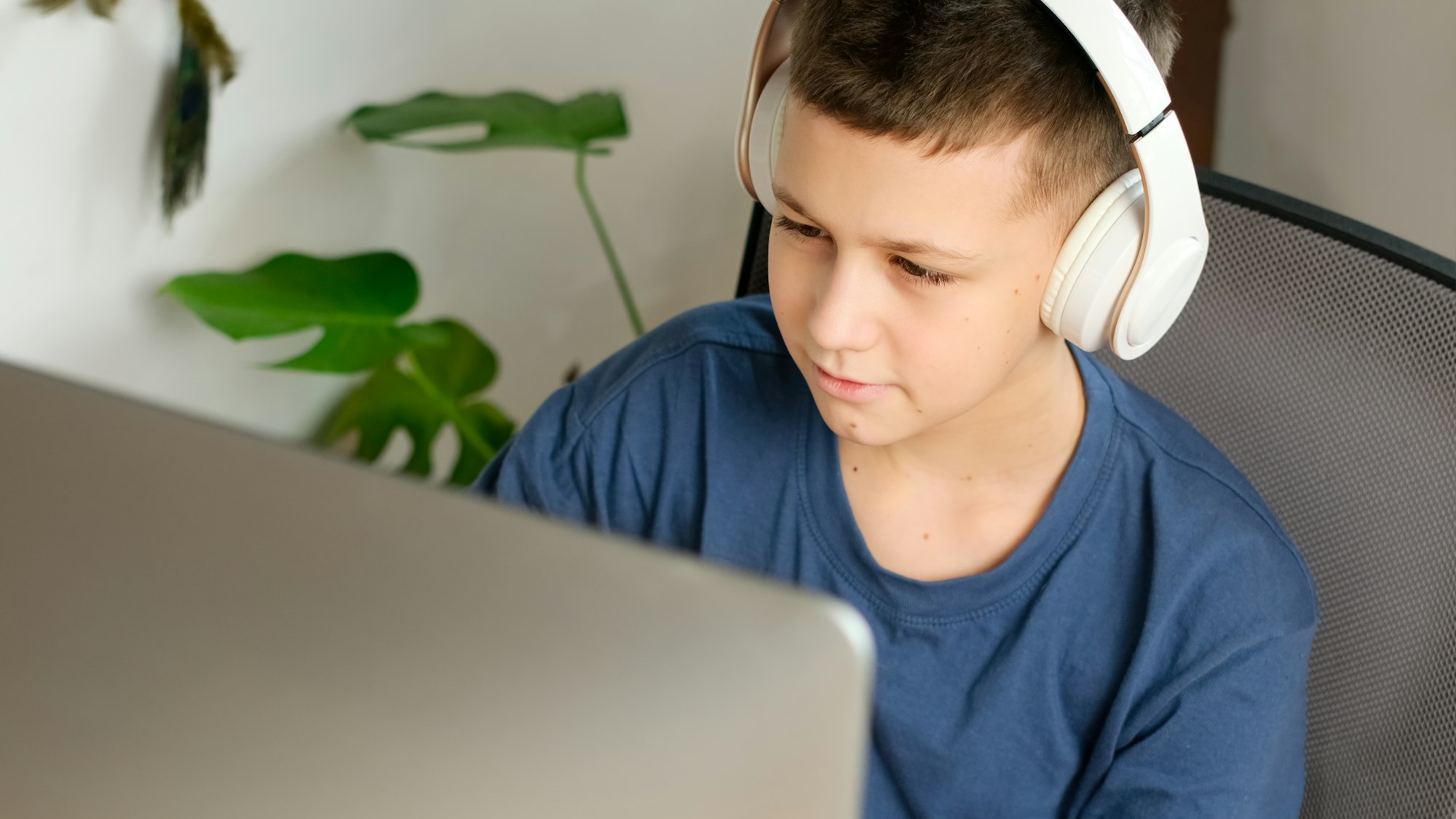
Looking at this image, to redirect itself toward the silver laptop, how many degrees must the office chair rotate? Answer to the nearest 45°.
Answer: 0° — it already faces it

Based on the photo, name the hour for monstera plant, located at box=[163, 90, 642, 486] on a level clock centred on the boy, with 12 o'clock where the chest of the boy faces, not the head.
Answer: The monstera plant is roughly at 3 o'clock from the boy.

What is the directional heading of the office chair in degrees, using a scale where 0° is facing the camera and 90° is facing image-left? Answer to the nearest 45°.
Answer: approximately 45°

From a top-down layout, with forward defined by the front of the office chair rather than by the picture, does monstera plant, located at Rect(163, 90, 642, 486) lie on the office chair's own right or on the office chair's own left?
on the office chair's own right

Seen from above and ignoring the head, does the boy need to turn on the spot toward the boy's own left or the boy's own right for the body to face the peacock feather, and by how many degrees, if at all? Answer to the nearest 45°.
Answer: approximately 90° to the boy's own right

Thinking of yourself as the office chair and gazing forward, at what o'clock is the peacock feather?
The peacock feather is roughly at 2 o'clock from the office chair.
